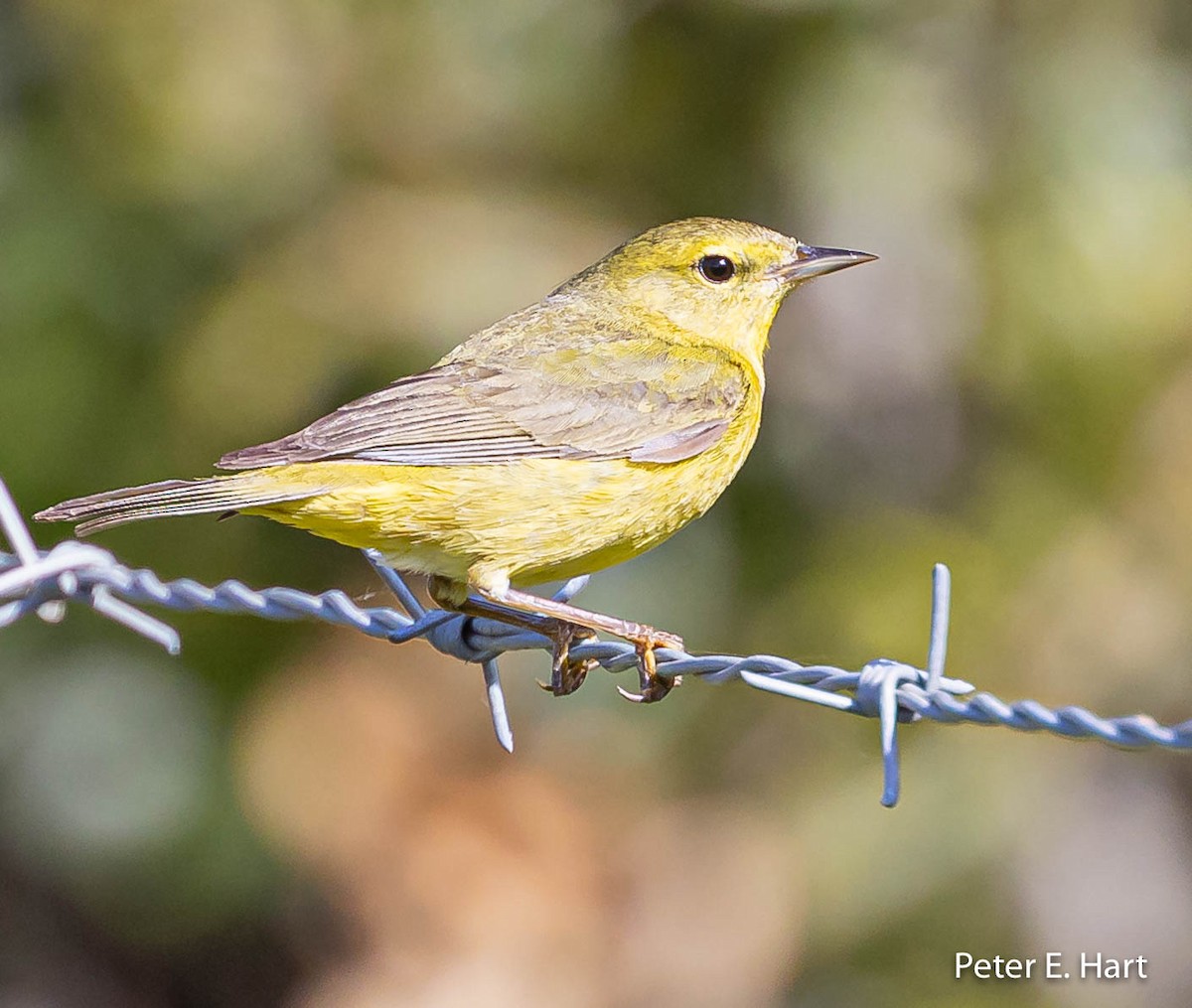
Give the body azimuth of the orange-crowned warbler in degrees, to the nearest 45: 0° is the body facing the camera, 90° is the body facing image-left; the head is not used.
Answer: approximately 270°
